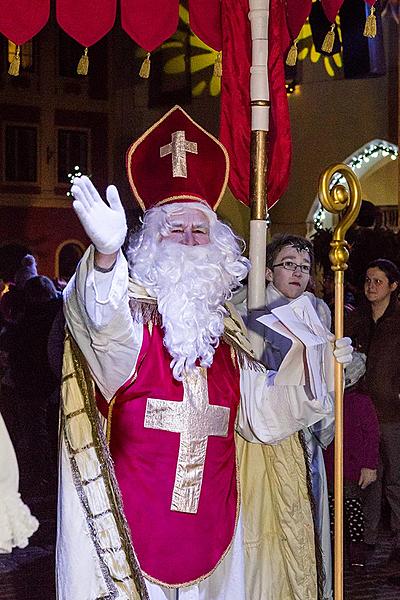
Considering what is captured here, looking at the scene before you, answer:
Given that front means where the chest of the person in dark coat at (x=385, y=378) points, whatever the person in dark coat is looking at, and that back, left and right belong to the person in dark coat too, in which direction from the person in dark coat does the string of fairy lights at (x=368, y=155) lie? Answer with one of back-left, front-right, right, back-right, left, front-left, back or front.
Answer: back-right

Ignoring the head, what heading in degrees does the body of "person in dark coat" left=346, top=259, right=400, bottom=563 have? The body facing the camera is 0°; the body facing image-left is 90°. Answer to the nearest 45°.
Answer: approximately 45°
